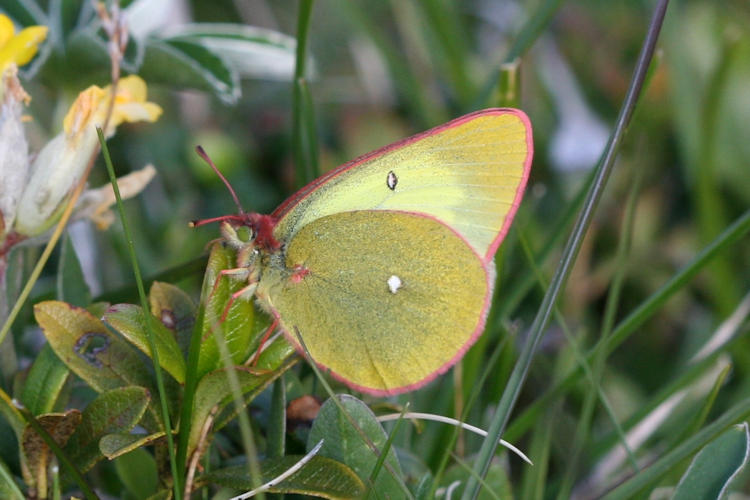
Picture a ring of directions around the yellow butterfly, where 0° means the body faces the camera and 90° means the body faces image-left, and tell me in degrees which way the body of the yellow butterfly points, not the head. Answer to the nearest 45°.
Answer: approximately 90°

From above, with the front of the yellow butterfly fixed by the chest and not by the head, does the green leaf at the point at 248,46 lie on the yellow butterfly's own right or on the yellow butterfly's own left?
on the yellow butterfly's own right

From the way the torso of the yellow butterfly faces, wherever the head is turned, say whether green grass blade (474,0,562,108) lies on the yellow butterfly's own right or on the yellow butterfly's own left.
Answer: on the yellow butterfly's own right

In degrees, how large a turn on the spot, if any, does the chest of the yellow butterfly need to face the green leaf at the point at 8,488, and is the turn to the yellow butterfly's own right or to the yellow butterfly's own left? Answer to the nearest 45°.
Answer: approximately 45° to the yellow butterfly's own left
